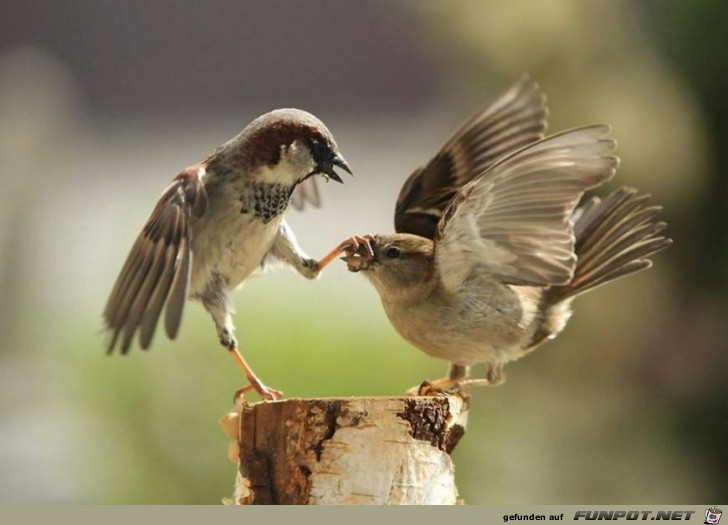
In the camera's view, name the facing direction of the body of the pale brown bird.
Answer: to the viewer's left
